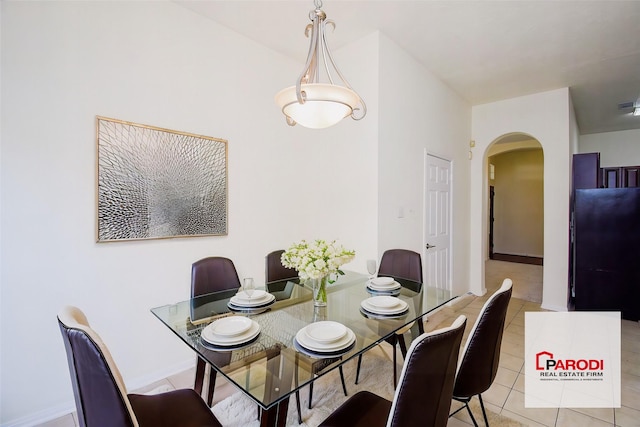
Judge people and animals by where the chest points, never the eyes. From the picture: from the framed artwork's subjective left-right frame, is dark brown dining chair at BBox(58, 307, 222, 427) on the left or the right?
on its right

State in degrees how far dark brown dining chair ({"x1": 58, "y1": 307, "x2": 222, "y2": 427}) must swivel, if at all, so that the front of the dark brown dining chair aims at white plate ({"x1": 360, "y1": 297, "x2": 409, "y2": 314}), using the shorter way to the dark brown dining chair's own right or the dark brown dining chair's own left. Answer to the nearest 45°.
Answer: approximately 45° to the dark brown dining chair's own right

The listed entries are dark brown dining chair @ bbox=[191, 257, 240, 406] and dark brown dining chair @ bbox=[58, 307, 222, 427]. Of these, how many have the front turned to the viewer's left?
0

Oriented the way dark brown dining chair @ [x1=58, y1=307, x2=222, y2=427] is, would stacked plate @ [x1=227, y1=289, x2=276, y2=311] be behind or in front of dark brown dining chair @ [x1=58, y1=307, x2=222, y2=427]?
in front

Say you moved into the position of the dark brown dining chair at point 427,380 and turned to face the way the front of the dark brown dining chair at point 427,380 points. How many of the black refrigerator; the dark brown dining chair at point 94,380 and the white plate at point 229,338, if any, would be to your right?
1

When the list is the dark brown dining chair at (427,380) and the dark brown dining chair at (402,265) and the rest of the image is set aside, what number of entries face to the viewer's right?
0

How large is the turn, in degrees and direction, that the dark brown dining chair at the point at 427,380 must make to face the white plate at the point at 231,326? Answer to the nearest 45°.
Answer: approximately 45° to its left

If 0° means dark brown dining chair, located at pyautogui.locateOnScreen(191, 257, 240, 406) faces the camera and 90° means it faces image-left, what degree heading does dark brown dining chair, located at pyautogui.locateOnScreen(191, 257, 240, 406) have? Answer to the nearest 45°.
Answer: approximately 315°

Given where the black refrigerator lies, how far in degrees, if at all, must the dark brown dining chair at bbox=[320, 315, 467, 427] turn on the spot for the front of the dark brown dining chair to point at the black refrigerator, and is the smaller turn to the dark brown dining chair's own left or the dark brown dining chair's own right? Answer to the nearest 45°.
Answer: approximately 90° to the dark brown dining chair's own right

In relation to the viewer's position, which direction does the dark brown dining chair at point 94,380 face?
facing away from the viewer and to the right of the viewer

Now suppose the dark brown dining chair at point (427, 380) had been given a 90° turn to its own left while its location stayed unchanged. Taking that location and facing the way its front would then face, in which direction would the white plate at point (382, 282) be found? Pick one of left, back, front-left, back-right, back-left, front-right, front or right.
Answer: back-right
